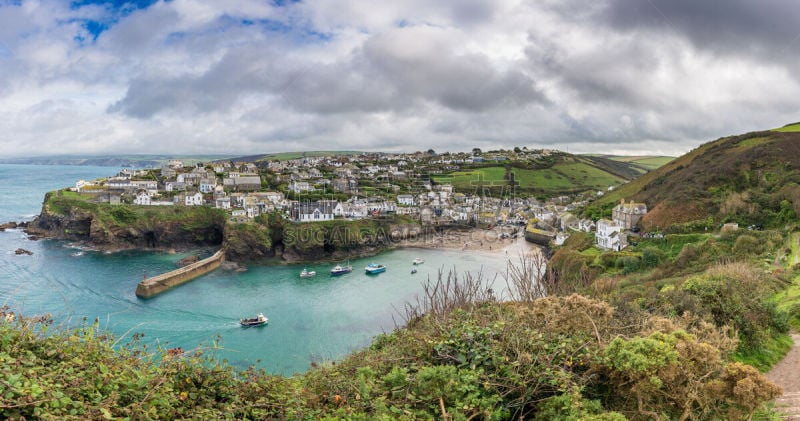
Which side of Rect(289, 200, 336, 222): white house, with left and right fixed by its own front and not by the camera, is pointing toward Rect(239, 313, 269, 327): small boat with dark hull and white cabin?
front

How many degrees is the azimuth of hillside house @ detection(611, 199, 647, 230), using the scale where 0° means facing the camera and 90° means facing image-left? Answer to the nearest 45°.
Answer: approximately 45°

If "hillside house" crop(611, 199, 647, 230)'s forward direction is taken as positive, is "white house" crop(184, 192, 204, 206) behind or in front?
in front

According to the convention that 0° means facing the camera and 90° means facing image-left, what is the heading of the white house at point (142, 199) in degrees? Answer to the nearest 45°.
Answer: approximately 0°

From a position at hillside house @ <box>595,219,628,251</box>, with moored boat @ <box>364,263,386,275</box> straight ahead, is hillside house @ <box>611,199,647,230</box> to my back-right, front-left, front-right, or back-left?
back-right

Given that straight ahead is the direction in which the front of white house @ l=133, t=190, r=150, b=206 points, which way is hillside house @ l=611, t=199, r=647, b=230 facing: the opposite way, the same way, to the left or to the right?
to the right

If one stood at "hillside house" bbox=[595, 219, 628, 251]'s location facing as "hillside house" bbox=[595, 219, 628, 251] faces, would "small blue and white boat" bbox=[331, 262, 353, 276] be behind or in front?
in front

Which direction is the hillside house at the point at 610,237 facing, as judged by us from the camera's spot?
facing the viewer and to the left of the viewer

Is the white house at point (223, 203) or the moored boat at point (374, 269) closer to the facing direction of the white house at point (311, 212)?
the moored boat
